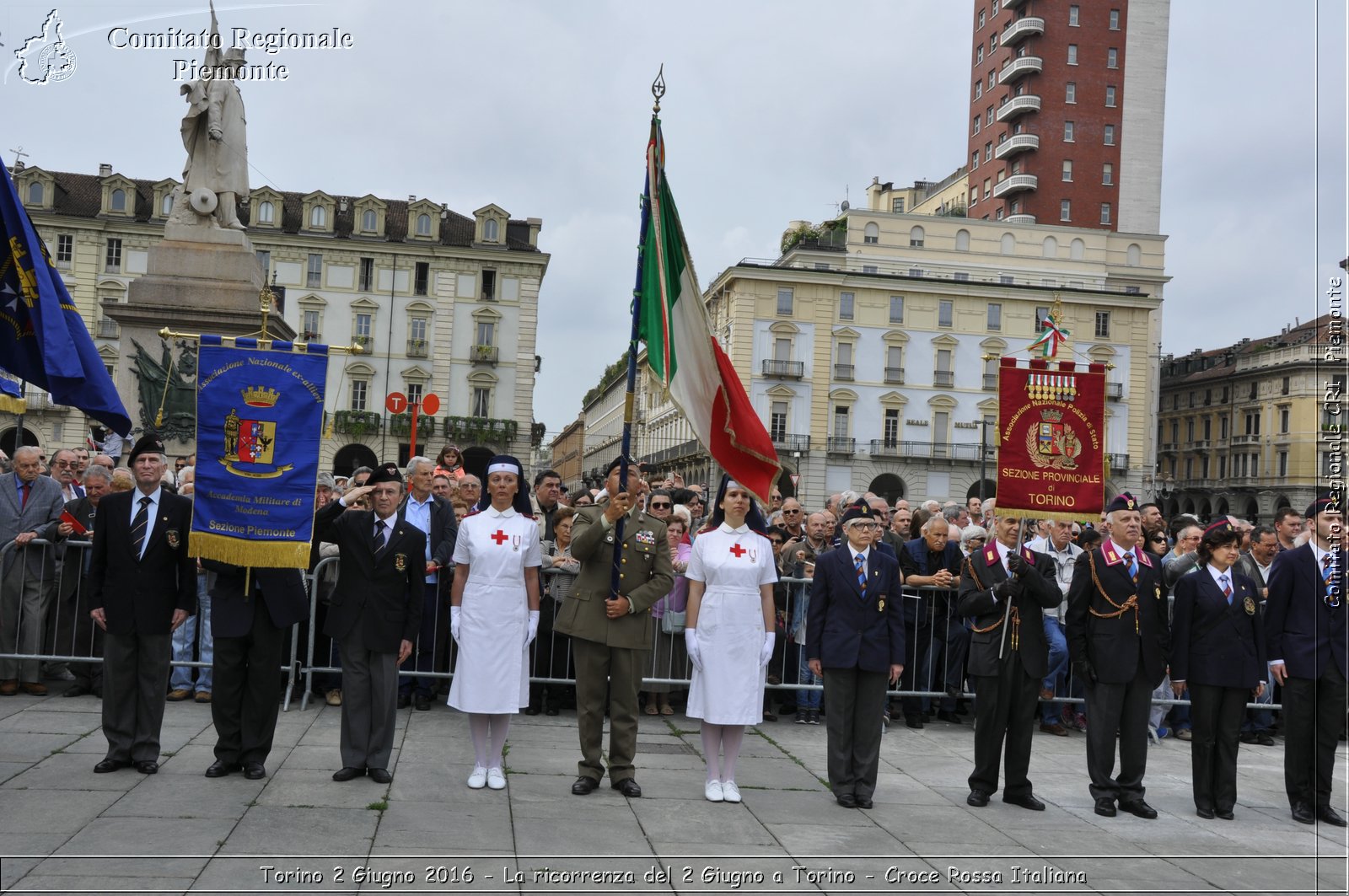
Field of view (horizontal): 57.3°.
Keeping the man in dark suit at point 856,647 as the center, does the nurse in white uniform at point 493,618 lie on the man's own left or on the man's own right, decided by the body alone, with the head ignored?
on the man's own right

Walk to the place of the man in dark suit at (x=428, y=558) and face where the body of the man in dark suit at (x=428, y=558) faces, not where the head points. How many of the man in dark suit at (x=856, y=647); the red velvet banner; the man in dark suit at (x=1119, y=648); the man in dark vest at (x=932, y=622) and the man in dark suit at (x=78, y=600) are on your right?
1

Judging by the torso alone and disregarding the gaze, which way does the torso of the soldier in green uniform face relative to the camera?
toward the camera

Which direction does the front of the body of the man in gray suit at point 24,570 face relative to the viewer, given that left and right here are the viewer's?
facing the viewer

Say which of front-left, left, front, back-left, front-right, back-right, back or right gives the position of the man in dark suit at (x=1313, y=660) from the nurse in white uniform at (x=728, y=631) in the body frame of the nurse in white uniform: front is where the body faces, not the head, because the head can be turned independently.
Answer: left

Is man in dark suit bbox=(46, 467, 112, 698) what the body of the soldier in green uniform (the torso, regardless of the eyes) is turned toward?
no

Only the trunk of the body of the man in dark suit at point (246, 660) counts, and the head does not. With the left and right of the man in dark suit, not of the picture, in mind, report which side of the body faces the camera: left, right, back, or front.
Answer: front

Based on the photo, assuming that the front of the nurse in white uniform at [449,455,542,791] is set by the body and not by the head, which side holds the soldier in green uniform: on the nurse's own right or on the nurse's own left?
on the nurse's own left

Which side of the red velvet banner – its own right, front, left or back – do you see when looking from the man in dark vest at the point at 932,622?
back

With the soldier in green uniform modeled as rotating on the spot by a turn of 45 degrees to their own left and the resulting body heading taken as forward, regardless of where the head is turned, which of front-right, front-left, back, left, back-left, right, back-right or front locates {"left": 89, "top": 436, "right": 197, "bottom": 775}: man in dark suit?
back-right

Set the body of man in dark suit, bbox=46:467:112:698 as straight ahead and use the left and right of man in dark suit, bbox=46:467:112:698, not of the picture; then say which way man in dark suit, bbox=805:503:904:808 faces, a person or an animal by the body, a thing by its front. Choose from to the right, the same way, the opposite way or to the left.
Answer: the same way

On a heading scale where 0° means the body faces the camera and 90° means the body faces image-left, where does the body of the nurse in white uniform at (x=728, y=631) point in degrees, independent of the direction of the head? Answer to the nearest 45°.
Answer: approximately 0°

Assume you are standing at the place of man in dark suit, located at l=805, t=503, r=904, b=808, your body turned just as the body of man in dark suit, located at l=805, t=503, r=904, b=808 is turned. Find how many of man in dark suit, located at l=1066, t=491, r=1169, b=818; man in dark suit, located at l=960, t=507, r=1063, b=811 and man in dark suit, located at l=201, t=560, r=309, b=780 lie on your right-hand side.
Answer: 1

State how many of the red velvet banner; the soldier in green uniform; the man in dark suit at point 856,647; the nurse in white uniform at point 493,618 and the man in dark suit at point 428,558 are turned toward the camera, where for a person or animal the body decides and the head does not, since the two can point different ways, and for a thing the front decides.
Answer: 5

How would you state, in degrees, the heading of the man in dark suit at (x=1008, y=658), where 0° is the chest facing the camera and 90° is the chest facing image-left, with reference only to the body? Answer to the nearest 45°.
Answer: approximately 0°

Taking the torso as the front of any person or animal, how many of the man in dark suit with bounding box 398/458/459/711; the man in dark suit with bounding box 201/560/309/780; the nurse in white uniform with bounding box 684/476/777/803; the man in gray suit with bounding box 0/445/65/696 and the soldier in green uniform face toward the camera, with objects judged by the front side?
5

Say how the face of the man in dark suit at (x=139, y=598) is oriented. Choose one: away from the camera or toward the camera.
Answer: toward the camera

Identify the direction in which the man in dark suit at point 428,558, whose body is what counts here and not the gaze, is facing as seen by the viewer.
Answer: toward the camera
